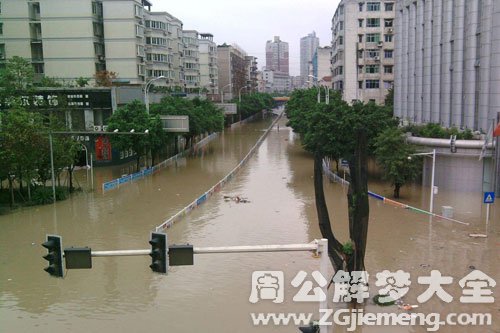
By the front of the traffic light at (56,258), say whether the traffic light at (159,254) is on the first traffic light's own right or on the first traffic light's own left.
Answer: on the first traffic light's own left

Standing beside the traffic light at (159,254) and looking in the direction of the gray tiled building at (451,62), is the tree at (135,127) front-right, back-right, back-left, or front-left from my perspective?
front-left

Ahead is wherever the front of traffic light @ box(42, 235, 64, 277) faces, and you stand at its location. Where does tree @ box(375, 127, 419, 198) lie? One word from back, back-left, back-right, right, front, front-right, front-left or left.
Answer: back

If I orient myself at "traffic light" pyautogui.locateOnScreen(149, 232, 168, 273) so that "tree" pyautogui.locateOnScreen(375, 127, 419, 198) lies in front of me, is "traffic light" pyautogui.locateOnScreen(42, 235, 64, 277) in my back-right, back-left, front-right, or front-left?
back-left

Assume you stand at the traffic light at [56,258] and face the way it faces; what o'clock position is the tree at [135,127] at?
The tree is roughly at 5 o'clock from the traffic light.

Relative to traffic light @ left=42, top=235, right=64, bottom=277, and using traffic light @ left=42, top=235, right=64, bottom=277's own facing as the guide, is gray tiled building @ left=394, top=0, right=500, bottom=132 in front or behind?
behind

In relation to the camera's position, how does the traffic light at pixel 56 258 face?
facing the viewer and to the left of the viewer
